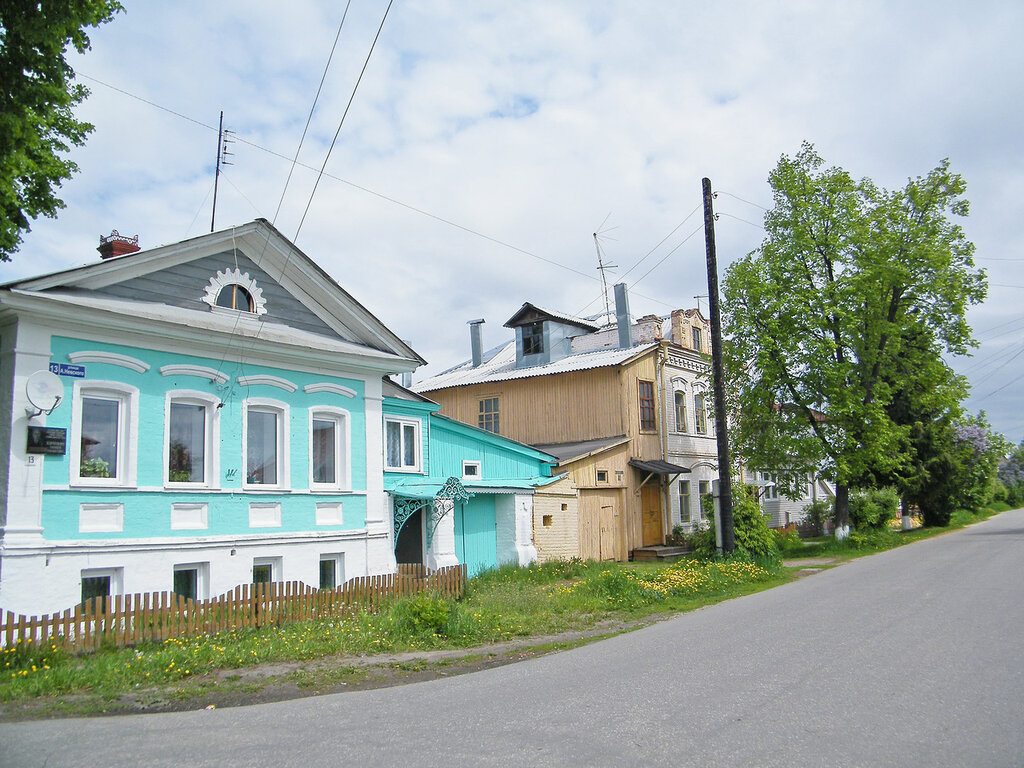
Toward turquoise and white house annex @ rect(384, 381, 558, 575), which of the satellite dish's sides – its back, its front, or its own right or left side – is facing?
left

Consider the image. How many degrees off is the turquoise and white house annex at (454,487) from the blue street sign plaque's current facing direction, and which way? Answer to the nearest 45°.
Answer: approximately 90° to its left

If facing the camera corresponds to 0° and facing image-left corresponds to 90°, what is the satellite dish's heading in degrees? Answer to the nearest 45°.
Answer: approximately 315°

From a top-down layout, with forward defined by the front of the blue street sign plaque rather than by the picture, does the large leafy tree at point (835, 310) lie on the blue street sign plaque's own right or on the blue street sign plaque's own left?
on the blue street sign plaque's own left

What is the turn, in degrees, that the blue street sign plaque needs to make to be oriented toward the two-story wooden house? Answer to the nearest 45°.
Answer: approximately 90° to its left

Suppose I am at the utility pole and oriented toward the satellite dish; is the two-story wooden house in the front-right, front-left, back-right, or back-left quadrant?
back-right

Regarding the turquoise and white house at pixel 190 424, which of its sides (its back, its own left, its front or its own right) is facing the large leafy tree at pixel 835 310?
left

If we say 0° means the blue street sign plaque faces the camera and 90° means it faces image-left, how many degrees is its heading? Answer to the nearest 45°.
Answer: approximately 315°

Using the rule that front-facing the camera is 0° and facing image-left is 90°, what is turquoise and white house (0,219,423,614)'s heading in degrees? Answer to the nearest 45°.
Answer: approximately 315°

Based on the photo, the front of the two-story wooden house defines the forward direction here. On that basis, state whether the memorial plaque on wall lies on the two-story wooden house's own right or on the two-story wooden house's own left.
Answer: on the two-story wooden house's own right

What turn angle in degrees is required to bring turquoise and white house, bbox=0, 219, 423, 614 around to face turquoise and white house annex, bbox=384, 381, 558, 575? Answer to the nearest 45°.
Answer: approximately 90° to its left

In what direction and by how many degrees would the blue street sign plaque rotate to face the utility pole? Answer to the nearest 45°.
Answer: approximately 45° to its left
